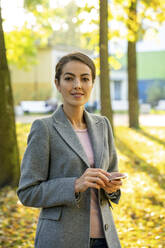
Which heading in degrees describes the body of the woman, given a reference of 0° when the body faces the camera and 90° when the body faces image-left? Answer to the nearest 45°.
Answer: approximately 315°

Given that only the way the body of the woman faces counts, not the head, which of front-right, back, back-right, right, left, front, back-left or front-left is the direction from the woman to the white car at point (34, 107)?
back-left

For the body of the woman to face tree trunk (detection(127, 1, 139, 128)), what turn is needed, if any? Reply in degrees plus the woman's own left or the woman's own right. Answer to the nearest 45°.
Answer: approximately 135° to the woman's own left

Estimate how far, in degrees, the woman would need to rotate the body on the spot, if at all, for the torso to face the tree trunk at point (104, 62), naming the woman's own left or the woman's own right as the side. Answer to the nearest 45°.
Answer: approximately 135° to the woman's own left
